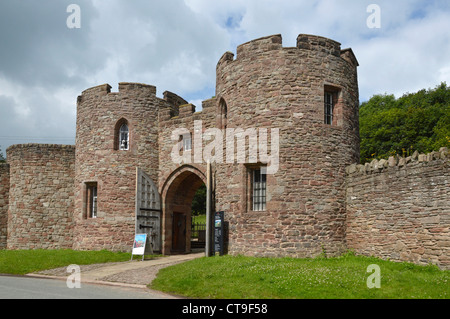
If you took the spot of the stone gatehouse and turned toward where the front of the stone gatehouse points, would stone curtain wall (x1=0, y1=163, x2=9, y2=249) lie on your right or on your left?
on your right

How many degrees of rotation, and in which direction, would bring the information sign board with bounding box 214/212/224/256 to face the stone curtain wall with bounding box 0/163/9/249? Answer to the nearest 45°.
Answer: approximately 90° to its right

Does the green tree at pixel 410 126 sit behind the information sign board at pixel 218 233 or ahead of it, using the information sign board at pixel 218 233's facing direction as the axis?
behind

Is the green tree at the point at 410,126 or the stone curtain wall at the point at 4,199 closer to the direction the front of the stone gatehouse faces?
the stone curtain wall

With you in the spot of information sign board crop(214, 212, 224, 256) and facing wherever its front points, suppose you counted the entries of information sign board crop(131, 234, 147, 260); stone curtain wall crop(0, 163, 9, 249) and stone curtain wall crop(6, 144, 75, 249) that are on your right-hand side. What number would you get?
3

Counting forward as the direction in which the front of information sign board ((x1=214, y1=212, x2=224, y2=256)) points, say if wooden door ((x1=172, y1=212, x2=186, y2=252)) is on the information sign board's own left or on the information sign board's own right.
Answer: on the information sign board's own right
